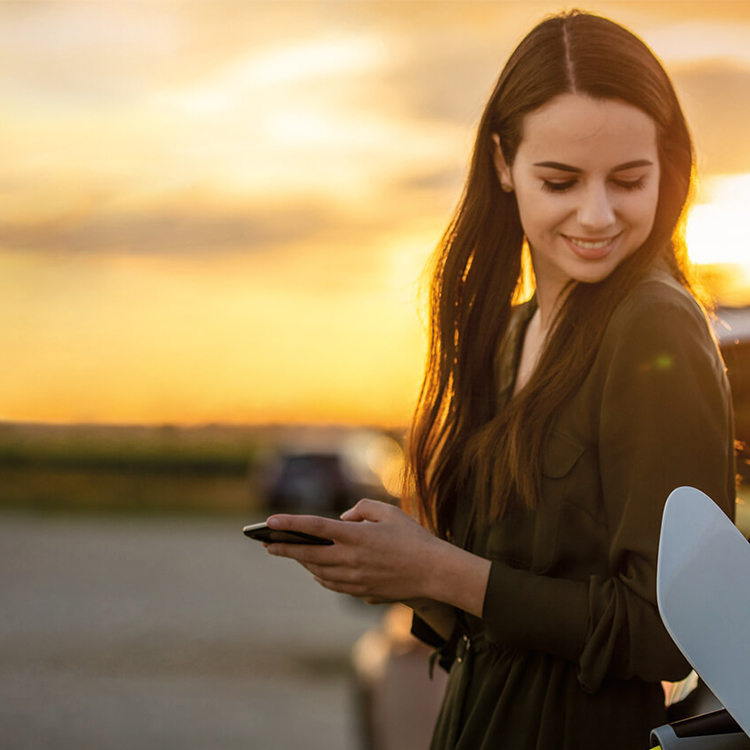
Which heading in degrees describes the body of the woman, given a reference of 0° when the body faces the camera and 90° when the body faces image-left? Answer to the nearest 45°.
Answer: approximately 45°

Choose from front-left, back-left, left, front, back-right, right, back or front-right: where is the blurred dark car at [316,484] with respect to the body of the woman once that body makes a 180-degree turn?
front-left
